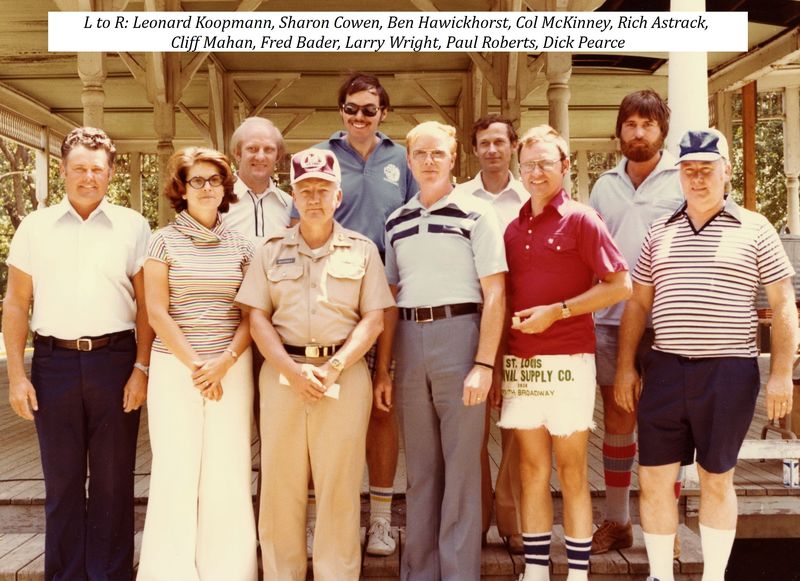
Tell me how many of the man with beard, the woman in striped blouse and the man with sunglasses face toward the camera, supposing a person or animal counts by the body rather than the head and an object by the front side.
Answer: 3

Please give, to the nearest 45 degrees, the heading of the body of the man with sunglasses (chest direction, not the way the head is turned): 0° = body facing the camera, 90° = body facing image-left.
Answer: approximately 0°

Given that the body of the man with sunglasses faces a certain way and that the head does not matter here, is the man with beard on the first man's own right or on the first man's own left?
on the first man's own left

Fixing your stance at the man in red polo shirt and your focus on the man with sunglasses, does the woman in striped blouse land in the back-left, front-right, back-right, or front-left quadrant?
front-left

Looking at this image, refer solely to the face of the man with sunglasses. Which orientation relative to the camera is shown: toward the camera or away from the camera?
toward the camera

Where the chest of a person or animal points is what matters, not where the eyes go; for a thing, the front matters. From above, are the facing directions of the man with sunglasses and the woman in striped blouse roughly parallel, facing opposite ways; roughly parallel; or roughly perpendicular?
roughly parallel

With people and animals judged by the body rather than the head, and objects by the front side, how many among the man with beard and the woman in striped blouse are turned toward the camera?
2

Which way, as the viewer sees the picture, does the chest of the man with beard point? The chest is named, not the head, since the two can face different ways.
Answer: toward the camera

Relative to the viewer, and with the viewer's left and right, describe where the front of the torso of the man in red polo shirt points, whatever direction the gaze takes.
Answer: facing the viewer and to the left of the viewer

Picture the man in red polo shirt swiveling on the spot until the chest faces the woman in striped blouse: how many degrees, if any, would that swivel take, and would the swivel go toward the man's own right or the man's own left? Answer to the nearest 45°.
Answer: approximately 45° to the man's own right

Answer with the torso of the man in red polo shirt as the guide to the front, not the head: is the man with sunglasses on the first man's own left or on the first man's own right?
on the first man's own right

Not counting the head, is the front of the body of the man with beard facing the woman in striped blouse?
no

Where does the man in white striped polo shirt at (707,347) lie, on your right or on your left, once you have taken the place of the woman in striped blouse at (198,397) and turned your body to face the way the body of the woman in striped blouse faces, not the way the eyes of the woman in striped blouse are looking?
on your left

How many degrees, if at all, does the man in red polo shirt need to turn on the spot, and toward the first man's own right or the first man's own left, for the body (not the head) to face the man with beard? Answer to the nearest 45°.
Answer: approximately 180°

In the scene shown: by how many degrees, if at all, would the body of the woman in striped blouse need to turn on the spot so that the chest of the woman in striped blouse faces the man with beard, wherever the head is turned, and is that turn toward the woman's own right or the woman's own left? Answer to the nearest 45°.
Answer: approximately 90° to the woman's own left
